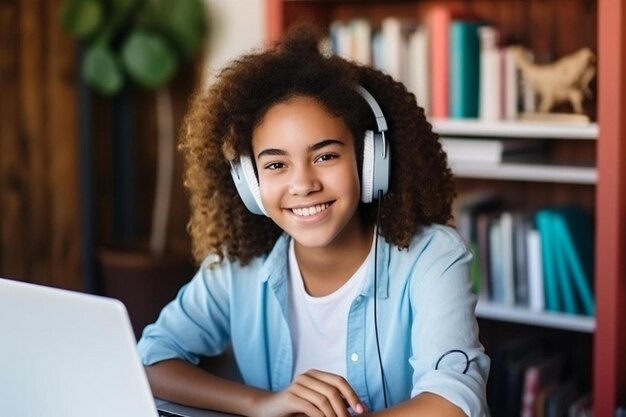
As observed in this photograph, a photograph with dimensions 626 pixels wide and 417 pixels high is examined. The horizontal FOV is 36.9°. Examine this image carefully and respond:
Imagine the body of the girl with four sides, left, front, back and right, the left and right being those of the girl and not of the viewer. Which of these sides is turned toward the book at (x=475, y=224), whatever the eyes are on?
back

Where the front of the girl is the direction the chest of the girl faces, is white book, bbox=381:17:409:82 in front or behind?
behind

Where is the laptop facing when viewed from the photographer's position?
facing away from the viewer and to the right of the viewer

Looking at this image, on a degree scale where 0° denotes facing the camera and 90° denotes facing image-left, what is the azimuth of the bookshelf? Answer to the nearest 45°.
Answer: approximately 0°

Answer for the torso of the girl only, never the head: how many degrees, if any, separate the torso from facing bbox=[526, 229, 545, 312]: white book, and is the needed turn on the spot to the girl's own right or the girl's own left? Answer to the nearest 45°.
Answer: approximately 135° to the girl's own left

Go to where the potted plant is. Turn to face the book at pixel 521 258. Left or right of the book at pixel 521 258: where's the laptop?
right

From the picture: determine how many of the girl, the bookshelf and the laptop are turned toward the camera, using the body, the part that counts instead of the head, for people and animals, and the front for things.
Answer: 2

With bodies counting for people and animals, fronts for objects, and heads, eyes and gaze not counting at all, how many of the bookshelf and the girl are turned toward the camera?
2
